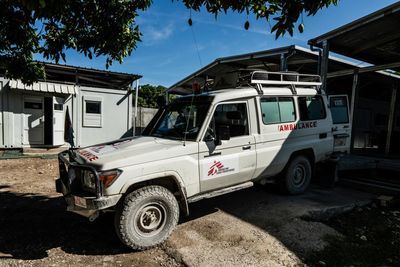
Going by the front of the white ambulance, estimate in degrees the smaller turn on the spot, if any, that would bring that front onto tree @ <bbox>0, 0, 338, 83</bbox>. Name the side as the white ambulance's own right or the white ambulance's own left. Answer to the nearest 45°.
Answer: approximately 45° to the white ambulance's own right

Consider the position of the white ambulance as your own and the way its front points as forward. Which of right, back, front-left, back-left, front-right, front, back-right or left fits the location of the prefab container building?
right

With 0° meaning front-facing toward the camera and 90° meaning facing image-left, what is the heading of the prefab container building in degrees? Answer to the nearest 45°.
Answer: approximately 0°

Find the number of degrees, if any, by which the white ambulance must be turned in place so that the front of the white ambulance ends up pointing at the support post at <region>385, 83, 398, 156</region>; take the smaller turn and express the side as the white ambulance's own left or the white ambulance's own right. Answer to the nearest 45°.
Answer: approximately 180°

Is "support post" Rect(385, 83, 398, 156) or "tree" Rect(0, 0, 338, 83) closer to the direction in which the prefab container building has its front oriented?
the tree

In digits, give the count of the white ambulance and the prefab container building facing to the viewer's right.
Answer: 0

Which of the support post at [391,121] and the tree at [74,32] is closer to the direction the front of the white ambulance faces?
the tree

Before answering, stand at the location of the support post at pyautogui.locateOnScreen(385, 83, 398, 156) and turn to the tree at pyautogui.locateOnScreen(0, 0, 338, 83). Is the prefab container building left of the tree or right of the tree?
right

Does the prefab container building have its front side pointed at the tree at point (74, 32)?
yes

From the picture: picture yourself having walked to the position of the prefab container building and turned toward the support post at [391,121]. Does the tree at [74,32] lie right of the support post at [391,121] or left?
right

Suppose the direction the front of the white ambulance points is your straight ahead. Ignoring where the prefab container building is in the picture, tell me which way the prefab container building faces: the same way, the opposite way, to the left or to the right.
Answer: to the left

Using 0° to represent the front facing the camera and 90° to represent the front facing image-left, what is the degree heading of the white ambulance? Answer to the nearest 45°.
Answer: approximately 45°
